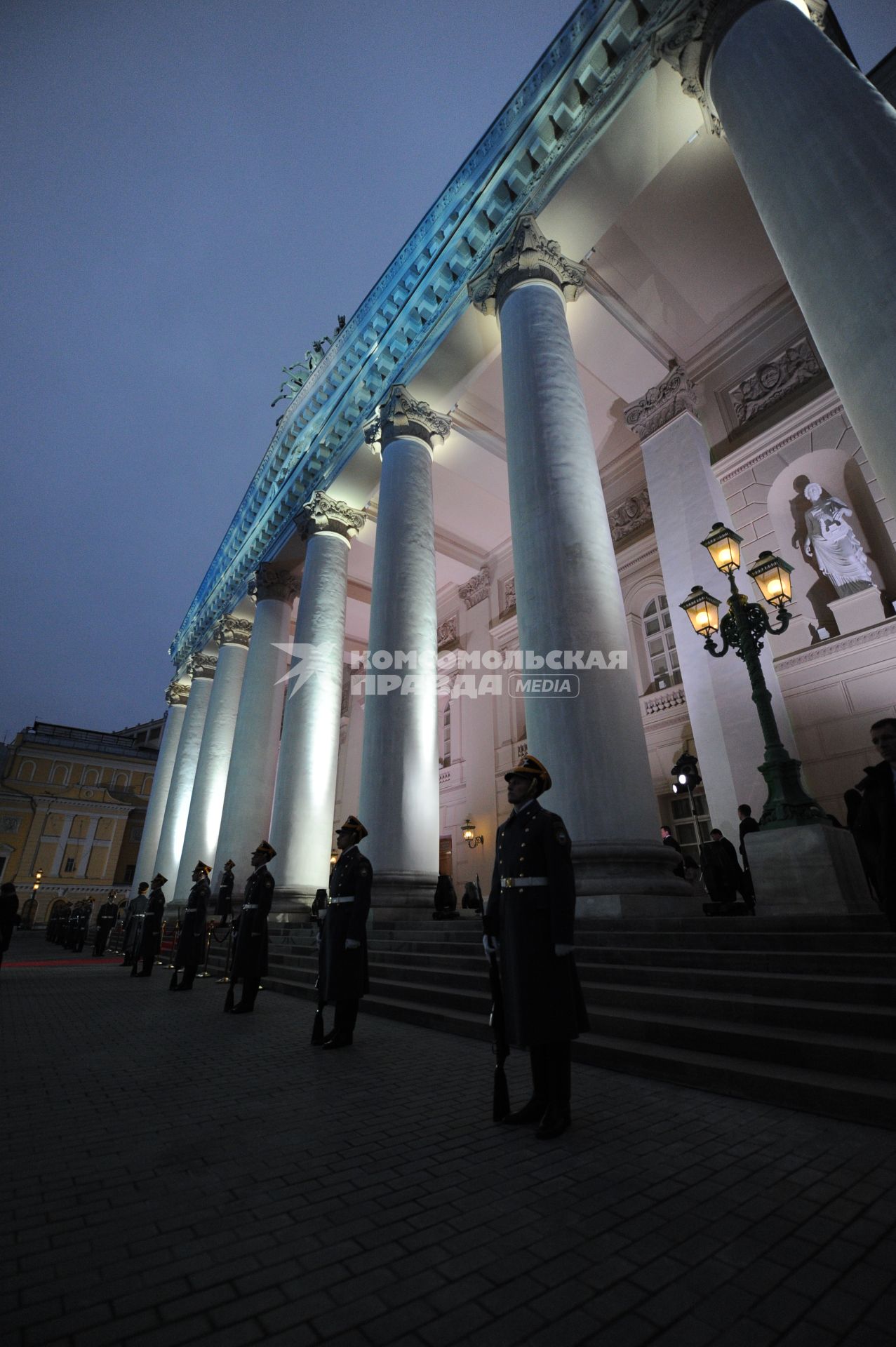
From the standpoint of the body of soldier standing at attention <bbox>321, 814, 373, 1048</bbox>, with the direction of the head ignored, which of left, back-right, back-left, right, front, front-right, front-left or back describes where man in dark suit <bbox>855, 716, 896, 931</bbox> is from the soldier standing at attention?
back-left

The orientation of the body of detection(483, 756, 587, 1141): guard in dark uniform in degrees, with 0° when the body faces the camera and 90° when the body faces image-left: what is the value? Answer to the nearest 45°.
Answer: approximately 45°

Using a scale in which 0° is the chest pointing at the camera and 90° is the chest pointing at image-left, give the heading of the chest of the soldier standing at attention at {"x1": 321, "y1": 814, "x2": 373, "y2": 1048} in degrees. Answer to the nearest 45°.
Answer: approximately 90°

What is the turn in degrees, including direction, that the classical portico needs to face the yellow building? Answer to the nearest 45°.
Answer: approximately 90° to its right

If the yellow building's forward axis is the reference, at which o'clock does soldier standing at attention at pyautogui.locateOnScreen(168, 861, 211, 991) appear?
The soldier standing at attention is roughly at 12 o'clock from the yellow building.

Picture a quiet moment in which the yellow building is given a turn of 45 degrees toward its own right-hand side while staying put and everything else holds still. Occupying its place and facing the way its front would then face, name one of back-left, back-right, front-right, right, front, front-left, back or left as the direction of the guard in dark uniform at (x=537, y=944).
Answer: front-left

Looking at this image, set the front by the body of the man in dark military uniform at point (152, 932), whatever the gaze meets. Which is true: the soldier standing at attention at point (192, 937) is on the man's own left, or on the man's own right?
on the man's own left

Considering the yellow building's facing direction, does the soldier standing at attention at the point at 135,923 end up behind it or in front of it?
in front

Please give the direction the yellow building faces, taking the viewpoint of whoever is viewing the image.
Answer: facing the viewer

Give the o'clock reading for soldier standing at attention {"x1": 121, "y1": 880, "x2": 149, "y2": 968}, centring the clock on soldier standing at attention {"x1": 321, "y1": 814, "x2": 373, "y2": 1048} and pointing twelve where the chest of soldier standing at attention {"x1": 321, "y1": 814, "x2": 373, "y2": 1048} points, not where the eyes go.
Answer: soldier standing at attention {"x1": 121, "y1": 880, "x2": 149, "y2": 968} is roughly at 2 o'clock from soldier standing at attention {"x1": 321, "y1": 814, "x2": 373, "y2": 1048}.
